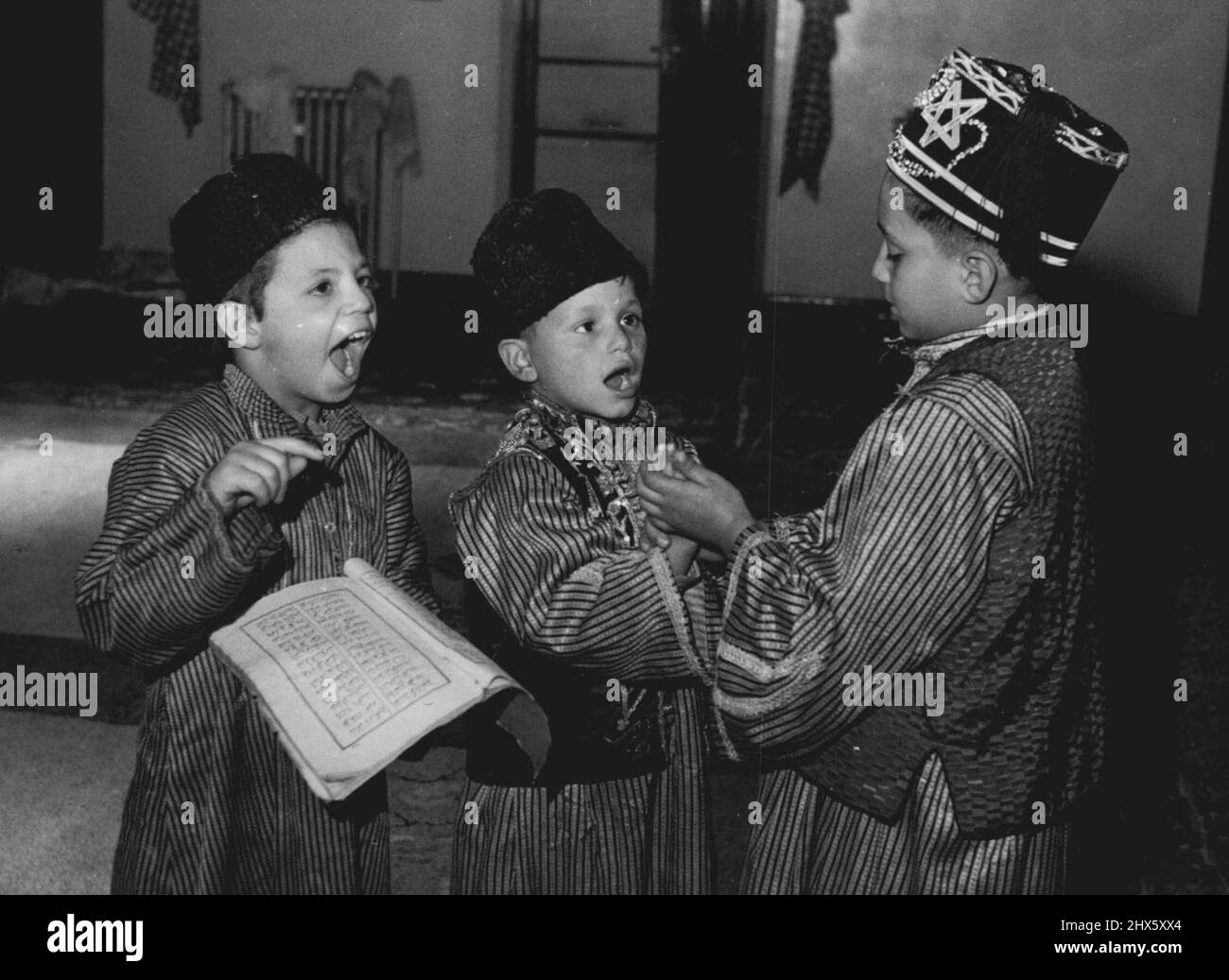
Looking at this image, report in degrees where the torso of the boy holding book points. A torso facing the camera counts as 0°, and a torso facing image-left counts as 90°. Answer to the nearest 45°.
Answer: approximately 315°

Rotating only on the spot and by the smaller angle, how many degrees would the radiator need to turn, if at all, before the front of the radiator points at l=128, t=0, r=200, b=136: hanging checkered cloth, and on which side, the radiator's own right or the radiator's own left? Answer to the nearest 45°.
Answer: approximately 90° to the radiator's own right

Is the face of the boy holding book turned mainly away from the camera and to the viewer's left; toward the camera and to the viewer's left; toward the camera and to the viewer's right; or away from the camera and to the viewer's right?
toward the camera and to the viewer's right

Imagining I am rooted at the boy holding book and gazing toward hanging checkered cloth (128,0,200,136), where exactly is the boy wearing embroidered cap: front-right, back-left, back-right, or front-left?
back-right

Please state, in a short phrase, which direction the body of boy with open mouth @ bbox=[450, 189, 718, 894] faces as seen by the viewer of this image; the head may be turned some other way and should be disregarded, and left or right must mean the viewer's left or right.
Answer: facing the viewer and to the right of the viewer

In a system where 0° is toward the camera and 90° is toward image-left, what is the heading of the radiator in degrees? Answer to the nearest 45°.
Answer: approximately 0°

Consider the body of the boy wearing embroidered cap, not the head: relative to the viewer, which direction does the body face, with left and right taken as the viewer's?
facing to the left of the viewer

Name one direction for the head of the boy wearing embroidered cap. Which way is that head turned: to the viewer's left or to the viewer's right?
to the viewer's left

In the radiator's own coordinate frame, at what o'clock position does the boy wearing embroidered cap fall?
The boy wearing embroidered cap is roughly at 12 o'clock from the radiator.

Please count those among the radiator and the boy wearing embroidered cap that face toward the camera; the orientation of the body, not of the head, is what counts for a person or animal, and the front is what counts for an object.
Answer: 1

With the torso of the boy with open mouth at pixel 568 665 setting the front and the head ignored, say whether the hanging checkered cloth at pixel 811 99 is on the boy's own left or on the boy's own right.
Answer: on the boy's own left

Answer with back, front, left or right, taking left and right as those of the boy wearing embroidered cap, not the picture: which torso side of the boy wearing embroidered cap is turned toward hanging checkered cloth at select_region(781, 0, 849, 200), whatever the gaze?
right

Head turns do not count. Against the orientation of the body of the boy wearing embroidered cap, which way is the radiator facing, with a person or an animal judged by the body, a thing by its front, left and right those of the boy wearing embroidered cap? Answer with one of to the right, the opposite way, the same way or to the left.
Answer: to the left

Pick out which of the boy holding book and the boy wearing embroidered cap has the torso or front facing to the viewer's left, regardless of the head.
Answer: the boy wearing embroidered cap
